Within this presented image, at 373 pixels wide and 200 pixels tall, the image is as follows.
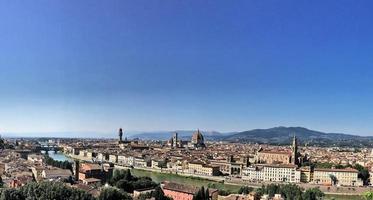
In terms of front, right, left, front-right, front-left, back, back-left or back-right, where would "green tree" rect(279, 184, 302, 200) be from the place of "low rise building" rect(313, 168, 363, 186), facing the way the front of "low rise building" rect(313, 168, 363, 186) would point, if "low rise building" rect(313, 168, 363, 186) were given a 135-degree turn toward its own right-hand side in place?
back-left

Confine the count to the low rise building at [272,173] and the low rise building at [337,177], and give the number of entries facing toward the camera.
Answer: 2

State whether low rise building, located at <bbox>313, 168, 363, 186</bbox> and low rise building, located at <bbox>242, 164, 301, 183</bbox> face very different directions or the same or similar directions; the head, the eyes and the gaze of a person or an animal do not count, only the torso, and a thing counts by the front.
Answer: same or similar directions

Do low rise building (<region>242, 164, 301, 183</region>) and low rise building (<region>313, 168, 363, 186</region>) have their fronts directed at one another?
no

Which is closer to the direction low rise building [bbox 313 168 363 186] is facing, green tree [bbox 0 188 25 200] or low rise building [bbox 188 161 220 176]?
the green tree

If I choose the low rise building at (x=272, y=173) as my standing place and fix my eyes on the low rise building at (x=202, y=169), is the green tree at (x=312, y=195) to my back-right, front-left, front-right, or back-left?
back-left

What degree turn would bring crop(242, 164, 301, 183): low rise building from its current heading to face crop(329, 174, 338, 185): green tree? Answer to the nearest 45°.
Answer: approximately 45° to its left

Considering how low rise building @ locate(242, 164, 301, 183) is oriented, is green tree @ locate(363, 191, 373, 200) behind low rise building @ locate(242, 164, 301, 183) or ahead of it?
ahead

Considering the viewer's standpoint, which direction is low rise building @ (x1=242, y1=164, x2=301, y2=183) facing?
facing the viewer

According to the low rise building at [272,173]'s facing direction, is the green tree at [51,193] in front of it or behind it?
in front

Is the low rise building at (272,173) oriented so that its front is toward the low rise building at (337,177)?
no

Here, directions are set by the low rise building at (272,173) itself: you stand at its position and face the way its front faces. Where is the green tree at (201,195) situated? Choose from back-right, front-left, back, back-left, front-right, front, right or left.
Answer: front

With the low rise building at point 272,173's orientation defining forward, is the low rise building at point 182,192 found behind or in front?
in front
